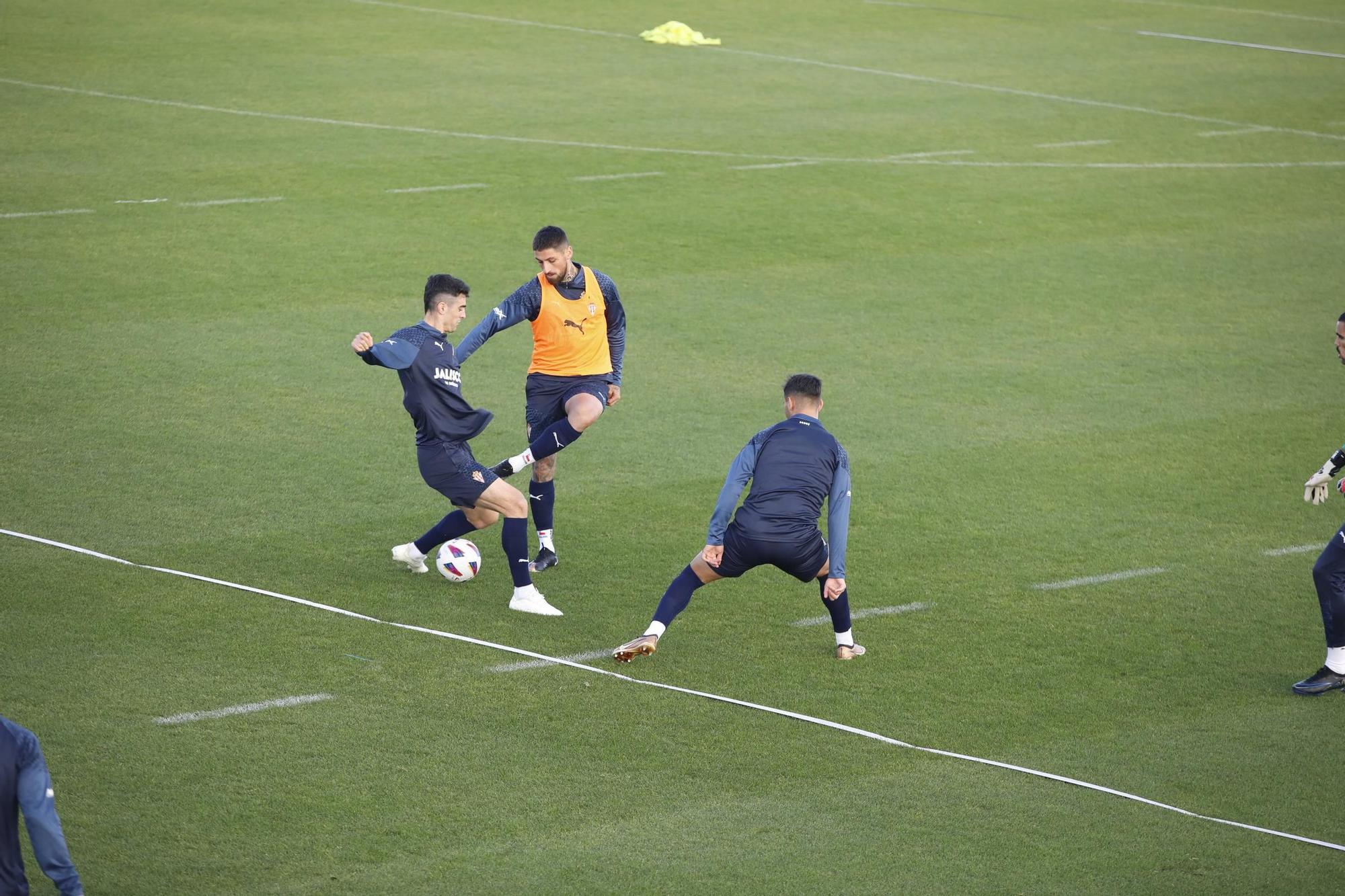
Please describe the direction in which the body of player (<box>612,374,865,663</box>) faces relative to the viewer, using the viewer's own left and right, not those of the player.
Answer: facing away from the viewer

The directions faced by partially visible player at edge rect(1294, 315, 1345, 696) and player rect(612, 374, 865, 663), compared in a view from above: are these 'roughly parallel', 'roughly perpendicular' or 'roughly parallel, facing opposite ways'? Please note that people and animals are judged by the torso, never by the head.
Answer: roughly perpendicular

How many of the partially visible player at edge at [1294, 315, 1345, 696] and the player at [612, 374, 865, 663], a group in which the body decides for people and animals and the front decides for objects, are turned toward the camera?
0

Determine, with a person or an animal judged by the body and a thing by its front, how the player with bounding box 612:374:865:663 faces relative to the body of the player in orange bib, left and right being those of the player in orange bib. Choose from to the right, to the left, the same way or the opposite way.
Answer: the opposite way

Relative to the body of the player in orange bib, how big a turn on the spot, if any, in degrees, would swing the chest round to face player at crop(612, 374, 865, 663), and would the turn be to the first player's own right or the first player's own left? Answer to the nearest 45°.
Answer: approximately 45° to the first player's own left

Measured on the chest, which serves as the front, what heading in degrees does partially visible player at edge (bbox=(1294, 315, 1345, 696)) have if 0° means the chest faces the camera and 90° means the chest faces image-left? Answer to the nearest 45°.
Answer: approximately 90°

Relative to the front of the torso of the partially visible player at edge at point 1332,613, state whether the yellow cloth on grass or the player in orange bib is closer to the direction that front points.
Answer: the player in orange bib

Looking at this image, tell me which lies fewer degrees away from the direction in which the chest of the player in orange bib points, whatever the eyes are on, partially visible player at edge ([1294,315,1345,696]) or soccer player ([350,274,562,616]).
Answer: the soccer player

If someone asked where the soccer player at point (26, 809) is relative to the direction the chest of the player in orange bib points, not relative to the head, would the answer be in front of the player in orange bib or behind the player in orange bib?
in front

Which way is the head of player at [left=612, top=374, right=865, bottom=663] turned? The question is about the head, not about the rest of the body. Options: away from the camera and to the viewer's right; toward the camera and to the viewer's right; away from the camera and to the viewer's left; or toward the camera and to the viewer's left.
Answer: away from the camera and to the viewer's left

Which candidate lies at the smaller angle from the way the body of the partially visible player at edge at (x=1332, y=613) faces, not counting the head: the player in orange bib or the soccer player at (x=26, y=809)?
the player in orange bib

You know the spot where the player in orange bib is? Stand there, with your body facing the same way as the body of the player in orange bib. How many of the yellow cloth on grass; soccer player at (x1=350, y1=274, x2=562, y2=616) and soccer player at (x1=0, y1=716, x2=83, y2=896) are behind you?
1

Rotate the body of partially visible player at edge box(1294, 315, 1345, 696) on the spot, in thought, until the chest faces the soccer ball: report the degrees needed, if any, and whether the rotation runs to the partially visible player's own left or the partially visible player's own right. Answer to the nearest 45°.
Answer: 0° — they already face it
